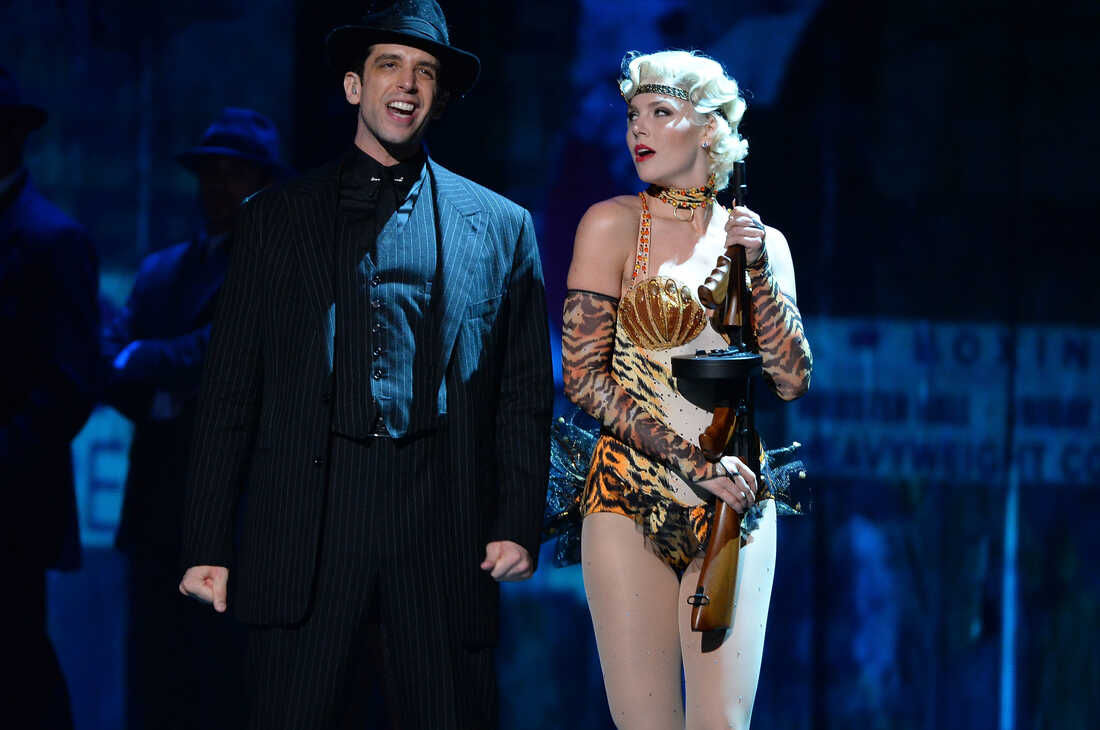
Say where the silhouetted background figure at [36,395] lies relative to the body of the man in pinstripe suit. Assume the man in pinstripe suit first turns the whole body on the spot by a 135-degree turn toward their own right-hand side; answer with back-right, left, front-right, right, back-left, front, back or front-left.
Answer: front

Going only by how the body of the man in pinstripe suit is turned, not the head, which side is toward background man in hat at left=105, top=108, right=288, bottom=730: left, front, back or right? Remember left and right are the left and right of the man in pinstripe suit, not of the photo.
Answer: back

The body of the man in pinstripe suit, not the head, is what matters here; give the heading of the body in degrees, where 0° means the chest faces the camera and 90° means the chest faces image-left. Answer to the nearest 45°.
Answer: approximately 0°

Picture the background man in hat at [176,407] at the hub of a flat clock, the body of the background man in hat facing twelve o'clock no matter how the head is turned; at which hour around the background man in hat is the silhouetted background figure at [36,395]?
The silhouetted background figure is roughly at 2 o'clock from the background man in hat.

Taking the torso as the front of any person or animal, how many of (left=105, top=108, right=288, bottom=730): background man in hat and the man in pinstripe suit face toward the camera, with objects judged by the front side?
2

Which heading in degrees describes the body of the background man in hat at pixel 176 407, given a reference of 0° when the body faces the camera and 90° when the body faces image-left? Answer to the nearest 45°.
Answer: approximately 0°
